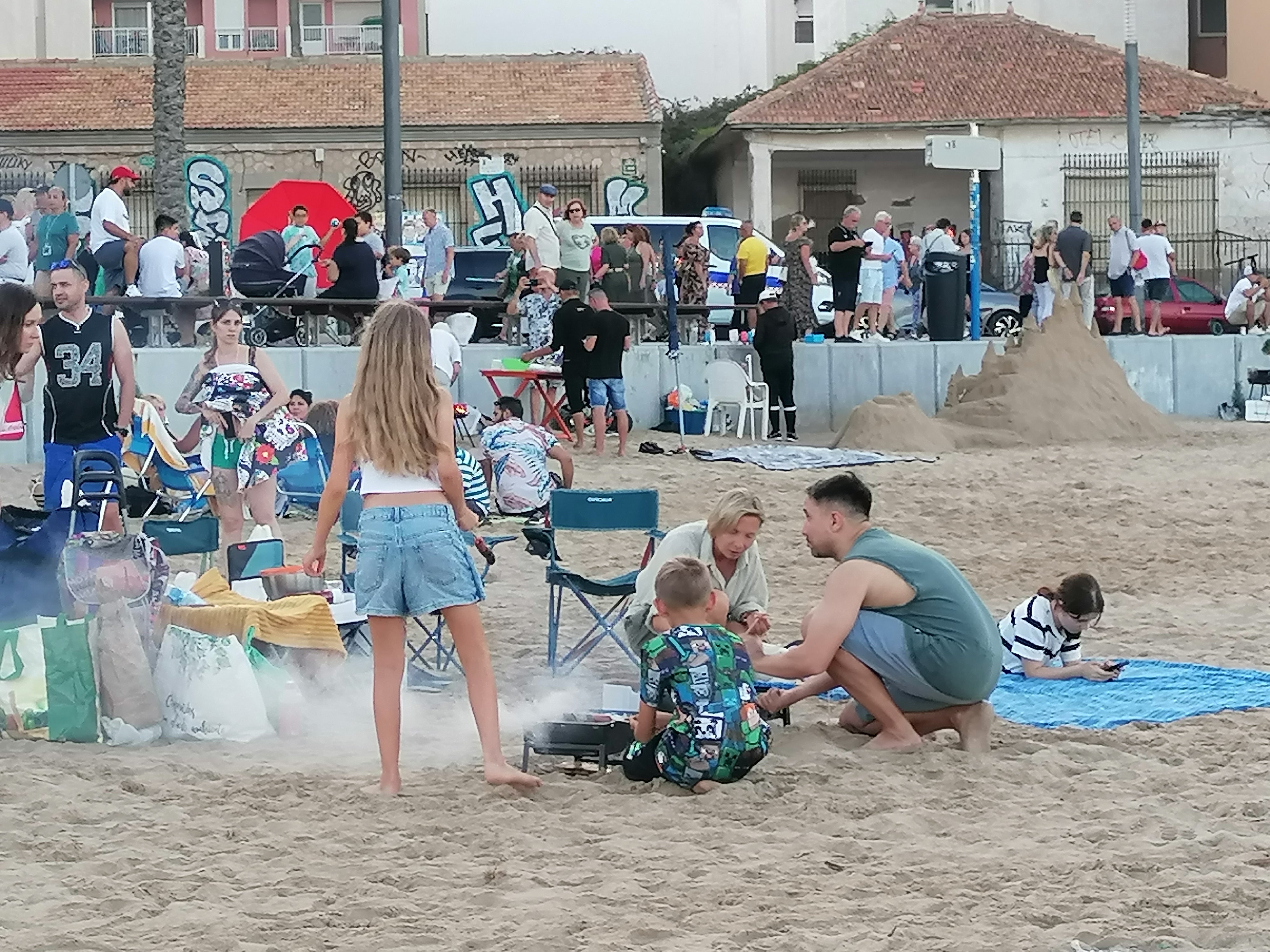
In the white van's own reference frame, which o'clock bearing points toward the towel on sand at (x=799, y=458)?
The towel on sand is roughly at 3 o'clock from the white van.

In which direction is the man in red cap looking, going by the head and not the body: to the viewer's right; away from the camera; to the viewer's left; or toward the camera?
to the viewer's right

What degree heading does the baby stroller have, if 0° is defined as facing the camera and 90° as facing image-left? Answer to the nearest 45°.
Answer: approximately 90°

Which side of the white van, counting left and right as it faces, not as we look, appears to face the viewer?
right

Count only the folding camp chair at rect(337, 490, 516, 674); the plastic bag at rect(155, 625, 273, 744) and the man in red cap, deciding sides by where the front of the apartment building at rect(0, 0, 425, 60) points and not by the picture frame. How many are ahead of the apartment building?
3

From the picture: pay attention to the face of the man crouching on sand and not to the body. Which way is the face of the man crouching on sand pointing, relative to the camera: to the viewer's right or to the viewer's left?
to the viewer's left

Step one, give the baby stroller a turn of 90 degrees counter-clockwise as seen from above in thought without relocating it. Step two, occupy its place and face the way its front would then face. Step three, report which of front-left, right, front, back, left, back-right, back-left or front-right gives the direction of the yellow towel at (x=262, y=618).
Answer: front

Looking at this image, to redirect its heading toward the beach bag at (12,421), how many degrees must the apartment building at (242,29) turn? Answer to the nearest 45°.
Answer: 0° — it already faces it

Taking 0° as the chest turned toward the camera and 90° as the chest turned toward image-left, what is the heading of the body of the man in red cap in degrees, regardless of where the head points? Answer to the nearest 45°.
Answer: approximately 270°

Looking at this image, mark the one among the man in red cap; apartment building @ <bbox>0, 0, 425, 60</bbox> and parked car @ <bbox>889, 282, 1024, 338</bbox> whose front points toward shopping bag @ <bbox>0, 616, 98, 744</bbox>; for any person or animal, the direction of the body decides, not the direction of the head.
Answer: the apartment building
